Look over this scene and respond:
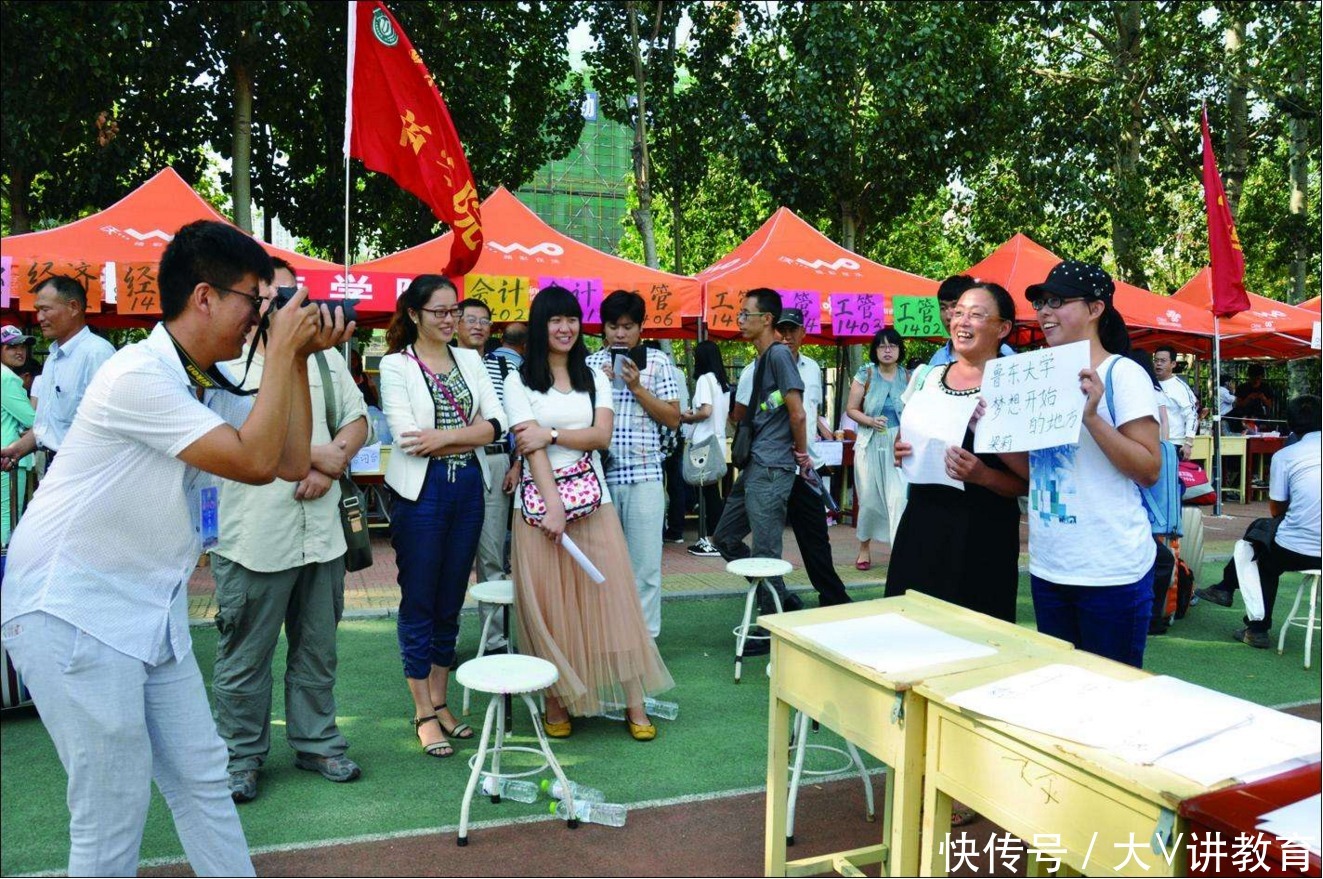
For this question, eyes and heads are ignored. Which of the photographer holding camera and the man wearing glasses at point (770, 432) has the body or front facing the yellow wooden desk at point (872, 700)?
the photographer holding camera

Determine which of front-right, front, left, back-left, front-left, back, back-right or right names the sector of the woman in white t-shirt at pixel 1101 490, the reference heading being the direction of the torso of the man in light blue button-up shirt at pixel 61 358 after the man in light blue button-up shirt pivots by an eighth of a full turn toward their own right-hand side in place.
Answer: back-left

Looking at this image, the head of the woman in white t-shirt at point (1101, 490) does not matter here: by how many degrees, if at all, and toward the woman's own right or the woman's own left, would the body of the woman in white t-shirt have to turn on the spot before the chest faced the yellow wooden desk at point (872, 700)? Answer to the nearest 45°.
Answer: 0° — they already face it

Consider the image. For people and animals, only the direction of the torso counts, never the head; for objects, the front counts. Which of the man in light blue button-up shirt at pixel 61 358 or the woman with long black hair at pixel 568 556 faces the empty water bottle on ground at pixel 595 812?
the woman with long black hair

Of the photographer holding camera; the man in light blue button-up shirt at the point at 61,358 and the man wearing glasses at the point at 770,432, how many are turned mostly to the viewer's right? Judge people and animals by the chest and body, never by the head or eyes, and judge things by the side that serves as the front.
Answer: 1

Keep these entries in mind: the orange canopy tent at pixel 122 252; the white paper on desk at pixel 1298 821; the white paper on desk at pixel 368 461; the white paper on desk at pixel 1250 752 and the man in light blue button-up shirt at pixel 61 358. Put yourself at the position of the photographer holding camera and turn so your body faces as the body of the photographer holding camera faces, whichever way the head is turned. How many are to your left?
3

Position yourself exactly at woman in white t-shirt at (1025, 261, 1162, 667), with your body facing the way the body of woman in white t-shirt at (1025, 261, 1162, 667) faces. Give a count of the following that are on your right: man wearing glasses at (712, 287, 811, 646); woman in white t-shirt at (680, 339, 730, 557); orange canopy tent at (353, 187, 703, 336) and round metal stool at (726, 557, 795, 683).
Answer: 4

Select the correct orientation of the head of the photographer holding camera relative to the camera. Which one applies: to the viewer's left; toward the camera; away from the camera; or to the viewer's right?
to the viewer's right

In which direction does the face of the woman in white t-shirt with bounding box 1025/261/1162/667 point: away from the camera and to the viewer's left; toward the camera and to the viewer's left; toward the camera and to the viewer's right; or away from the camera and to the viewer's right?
toward the camera and to the viewer's left

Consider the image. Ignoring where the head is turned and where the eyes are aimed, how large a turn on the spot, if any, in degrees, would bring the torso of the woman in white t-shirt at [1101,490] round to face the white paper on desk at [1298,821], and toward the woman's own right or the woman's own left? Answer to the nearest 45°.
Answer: approximately 45° to the woman's own left

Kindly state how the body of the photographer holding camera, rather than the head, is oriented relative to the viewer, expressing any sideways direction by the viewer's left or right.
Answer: facing to the right of the viewer

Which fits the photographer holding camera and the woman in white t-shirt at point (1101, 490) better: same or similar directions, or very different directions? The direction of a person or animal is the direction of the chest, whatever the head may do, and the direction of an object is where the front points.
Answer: very different directions
